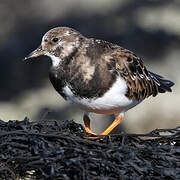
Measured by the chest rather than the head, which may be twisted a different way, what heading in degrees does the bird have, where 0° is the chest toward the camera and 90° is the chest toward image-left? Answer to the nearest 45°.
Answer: approximately 90°
